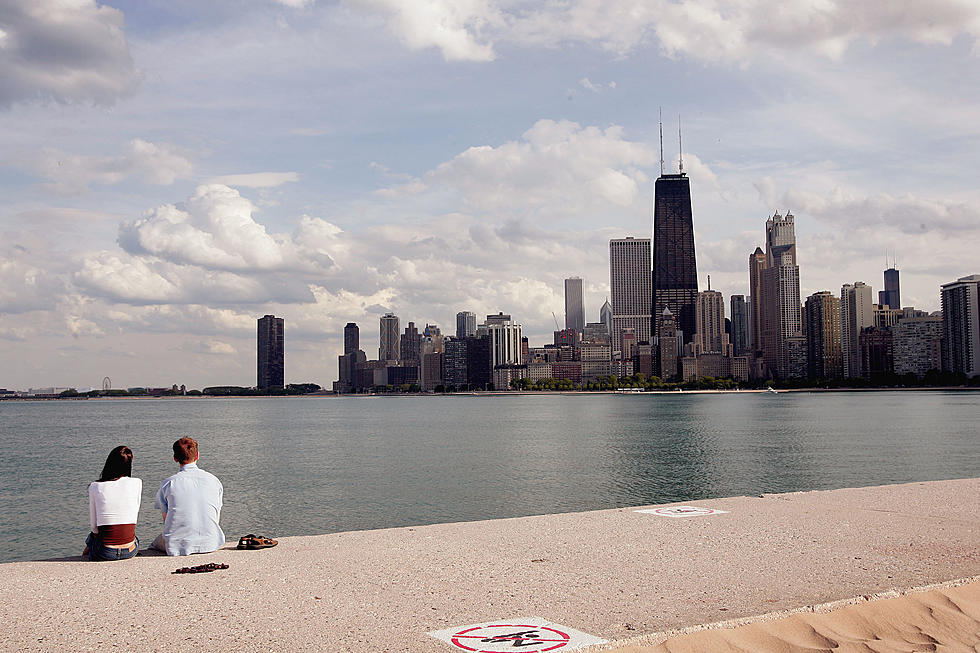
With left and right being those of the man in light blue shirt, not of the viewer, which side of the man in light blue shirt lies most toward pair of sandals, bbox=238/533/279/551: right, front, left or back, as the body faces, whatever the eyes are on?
right

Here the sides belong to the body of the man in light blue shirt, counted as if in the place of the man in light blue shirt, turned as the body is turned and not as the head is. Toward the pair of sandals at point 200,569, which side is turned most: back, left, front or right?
back

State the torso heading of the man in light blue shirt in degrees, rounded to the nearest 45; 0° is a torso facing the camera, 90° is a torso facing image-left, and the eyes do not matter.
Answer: approximately 180°

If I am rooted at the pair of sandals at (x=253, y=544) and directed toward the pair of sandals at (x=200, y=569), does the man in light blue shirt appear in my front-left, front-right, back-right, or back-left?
front-right

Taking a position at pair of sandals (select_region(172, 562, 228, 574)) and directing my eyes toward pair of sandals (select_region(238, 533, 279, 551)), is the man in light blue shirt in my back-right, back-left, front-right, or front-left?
front-left

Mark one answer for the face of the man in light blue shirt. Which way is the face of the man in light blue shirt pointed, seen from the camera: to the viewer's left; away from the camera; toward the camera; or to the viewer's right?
away from the camera

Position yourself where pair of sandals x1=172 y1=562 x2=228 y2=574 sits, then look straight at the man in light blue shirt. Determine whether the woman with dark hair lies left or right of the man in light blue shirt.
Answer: left
